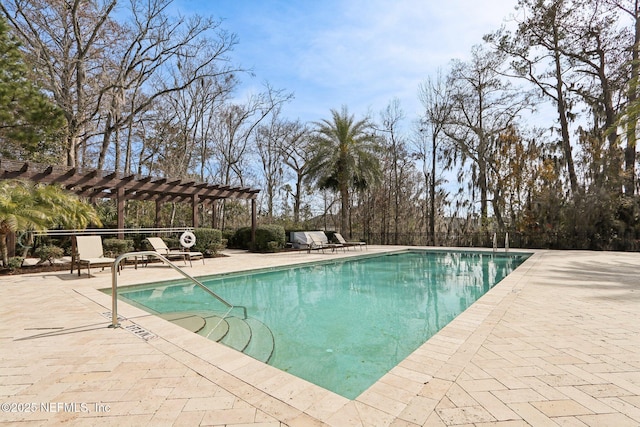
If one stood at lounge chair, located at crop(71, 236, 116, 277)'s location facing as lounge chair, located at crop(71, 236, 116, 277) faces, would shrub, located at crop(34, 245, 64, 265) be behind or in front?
behind

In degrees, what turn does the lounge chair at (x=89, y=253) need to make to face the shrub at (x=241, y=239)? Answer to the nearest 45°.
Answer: approximately 90° to its left

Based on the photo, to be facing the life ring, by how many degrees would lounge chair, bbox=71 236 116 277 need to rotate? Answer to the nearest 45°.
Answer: approximately 90° to its left

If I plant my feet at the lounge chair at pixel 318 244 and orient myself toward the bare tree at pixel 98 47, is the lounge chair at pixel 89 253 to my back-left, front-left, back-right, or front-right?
front-left

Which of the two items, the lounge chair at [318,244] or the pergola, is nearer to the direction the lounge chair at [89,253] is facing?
the lounge chair

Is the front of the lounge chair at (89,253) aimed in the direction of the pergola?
no

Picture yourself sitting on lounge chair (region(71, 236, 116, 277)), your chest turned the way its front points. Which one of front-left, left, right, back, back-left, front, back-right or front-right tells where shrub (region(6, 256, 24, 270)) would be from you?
back

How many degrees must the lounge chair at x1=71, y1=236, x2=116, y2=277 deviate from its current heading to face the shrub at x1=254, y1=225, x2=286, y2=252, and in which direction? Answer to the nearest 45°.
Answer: approximately 90° to its left

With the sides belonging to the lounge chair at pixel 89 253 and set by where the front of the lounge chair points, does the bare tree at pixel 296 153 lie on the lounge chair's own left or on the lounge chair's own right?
on the lounge chair's own left

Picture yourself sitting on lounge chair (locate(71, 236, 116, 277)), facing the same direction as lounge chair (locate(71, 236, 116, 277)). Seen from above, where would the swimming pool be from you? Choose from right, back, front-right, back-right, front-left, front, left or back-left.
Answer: front

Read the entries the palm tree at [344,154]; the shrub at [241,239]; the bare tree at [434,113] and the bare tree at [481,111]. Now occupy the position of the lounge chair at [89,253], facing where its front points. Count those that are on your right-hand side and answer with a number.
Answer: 0

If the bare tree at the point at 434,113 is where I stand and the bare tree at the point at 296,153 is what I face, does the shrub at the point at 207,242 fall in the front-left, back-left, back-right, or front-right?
front-left

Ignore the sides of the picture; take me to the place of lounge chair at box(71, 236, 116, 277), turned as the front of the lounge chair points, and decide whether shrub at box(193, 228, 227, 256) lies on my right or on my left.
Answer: on my left

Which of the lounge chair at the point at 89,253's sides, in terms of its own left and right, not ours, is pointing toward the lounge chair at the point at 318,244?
left
